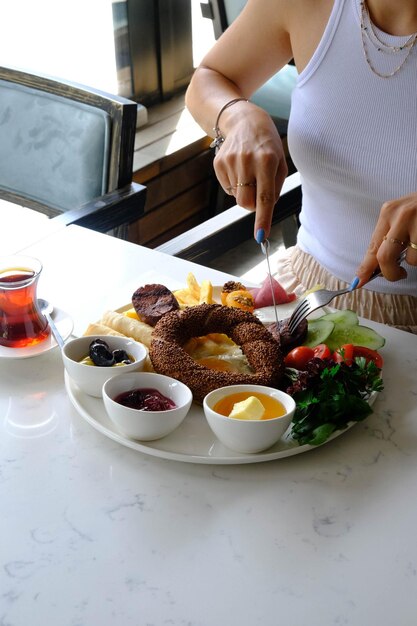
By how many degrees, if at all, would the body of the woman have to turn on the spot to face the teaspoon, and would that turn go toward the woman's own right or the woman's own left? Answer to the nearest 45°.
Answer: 0° — they already face it

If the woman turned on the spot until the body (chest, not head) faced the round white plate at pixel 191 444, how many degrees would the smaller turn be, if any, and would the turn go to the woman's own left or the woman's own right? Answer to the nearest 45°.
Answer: approximately 45° to the woman's own left

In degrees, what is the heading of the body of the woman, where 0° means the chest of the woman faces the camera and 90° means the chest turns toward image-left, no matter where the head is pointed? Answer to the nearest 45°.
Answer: approximately 45°

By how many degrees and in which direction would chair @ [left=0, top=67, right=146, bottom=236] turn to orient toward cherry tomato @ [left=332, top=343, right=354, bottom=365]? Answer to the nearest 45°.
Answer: approximately 45° to its left
